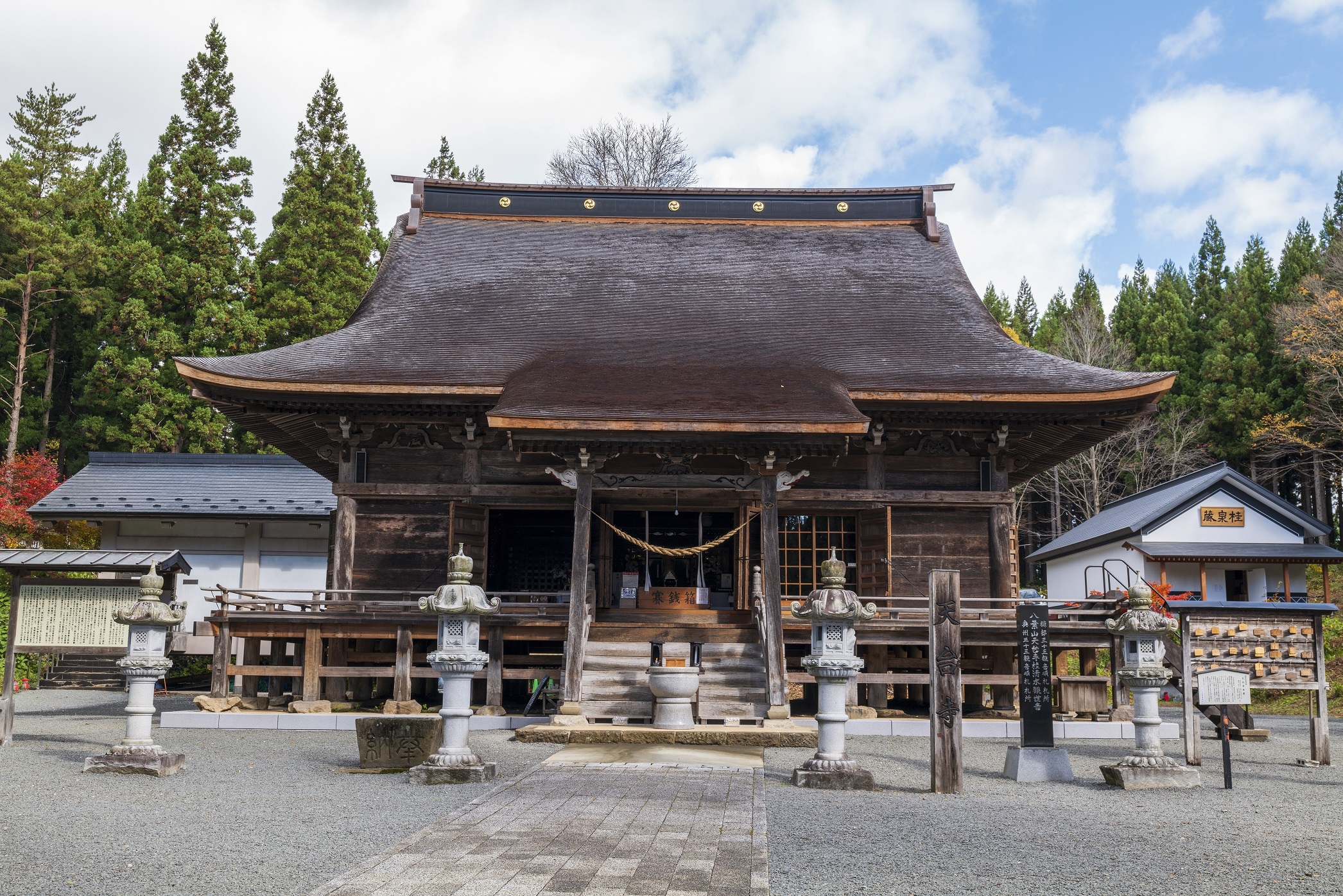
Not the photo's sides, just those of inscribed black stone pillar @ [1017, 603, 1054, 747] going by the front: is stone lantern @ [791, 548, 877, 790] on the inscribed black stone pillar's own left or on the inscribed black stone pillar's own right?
on the inscribed black stone pillar's own right

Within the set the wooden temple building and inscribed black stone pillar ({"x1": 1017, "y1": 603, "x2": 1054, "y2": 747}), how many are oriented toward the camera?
2

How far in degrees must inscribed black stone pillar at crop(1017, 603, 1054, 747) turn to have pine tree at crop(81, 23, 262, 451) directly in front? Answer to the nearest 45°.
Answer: approximately 135° to its right

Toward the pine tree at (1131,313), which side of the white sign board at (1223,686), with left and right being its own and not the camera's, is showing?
back

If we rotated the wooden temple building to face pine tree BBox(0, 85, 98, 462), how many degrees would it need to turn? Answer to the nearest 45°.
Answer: approximately 135° to its right

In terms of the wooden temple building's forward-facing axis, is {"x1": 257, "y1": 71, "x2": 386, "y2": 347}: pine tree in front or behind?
behind

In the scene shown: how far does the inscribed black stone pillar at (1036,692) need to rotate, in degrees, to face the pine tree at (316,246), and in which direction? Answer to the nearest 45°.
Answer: approximately 135° to its right

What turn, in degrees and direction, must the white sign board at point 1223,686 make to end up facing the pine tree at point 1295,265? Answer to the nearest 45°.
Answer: approximately 180°

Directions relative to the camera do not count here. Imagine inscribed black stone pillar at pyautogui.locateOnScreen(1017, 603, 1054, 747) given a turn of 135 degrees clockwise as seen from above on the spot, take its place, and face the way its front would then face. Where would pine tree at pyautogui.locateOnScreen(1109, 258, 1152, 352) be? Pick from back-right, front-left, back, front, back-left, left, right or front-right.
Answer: front-right

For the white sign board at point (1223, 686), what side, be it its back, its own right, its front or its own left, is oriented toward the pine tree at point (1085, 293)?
back

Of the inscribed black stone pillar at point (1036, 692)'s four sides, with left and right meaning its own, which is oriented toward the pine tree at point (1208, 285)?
back
